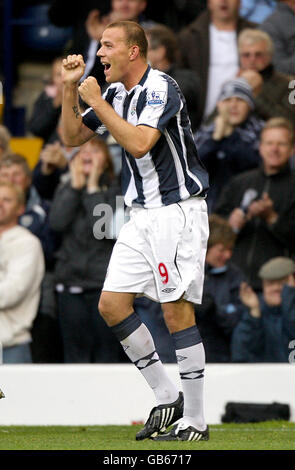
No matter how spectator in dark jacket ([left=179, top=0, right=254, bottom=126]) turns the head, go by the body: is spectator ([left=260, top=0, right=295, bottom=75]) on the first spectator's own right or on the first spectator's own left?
on the first spectator's own left

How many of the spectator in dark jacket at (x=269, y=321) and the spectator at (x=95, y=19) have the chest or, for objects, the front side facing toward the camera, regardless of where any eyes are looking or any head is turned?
2

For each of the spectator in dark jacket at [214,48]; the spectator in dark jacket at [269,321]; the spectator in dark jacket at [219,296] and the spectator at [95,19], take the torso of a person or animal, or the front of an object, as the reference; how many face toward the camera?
4

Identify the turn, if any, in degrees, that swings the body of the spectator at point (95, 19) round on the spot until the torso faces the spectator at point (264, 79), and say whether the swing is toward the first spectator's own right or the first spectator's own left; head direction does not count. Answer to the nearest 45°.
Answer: approximately 45° to the first spectator's own left

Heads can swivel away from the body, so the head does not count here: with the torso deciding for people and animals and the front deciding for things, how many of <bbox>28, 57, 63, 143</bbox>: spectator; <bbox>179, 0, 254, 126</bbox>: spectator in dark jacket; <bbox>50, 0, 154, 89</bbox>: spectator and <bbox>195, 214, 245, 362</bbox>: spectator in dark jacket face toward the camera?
4

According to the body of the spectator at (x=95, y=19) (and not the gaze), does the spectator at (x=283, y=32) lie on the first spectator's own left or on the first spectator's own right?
on the first spectator's own left

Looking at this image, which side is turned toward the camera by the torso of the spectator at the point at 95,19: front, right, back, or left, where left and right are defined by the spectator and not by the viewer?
front
